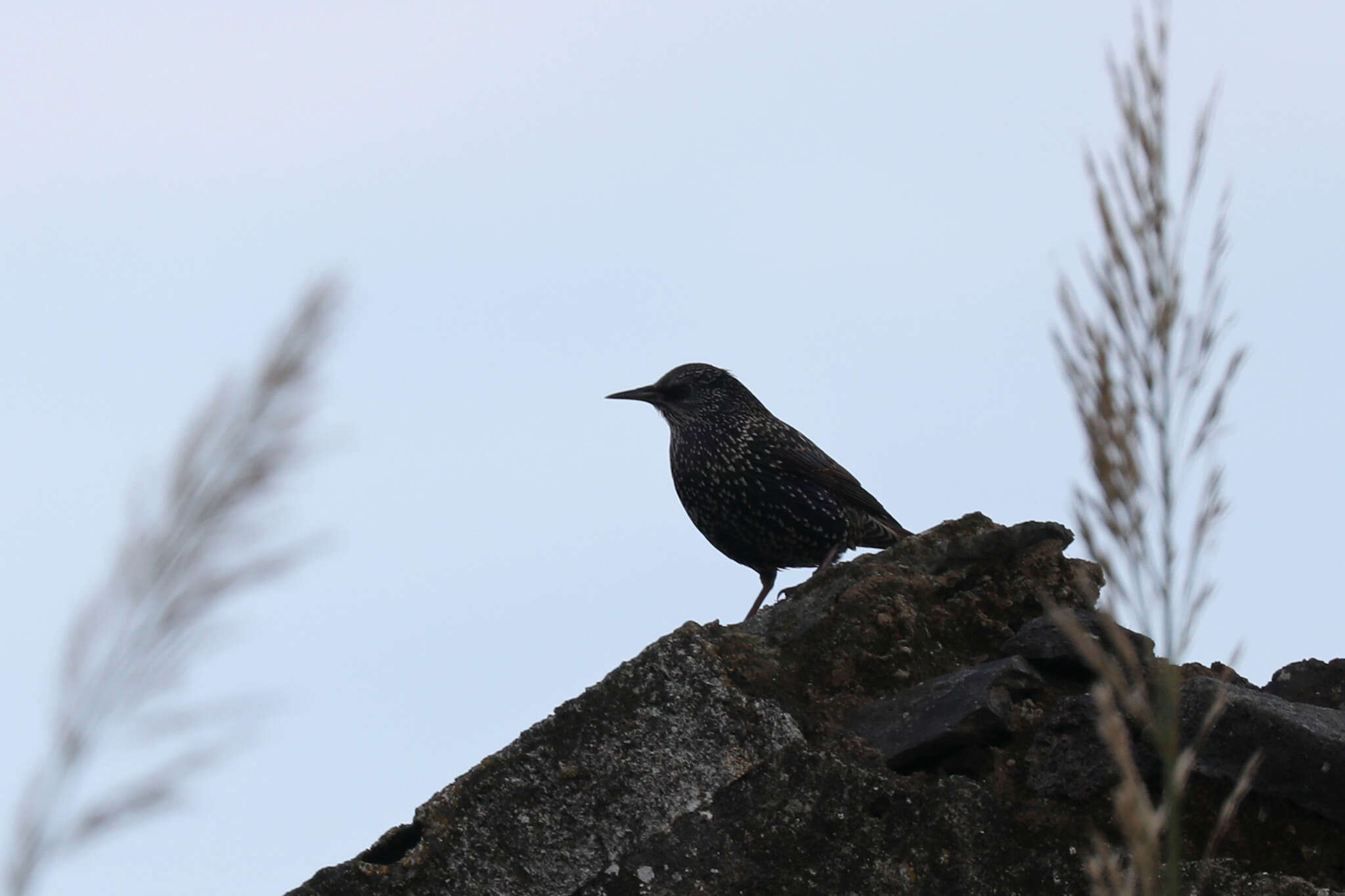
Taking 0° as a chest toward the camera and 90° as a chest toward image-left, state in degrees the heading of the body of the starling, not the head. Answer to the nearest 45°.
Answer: approximately 90°

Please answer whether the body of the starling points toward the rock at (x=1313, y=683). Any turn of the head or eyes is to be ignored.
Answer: no
